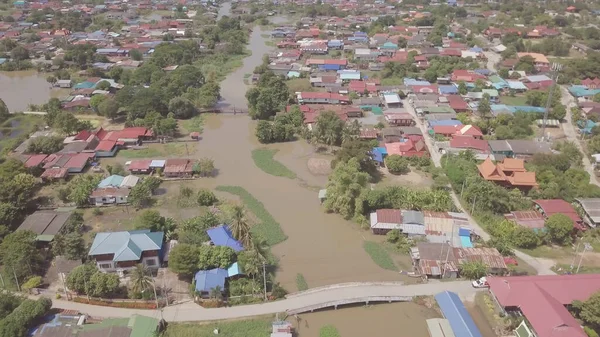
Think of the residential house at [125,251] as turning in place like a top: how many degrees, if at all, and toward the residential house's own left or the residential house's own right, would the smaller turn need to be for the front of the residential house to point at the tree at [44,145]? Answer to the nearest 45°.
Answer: approximately 180°

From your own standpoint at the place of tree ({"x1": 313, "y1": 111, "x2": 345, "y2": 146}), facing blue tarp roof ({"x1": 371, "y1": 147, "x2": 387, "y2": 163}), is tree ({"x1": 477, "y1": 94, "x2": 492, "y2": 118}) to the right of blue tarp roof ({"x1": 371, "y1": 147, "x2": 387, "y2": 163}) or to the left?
left

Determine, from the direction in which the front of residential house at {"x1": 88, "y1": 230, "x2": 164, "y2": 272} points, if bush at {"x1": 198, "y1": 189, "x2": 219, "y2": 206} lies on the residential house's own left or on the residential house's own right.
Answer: on the residential house's own left

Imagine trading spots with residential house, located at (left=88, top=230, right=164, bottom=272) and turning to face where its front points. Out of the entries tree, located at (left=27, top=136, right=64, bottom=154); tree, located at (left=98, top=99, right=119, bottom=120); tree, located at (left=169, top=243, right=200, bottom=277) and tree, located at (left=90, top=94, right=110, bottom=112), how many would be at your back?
3

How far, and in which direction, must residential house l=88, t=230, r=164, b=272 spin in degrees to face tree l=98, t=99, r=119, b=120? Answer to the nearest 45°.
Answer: approximately 180°

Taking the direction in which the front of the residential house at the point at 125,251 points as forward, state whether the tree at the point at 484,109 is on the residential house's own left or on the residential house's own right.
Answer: on the residential house's own left

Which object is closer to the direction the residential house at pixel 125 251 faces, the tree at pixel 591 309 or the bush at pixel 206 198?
the tree

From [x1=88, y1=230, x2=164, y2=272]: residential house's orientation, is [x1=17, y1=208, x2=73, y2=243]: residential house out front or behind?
behind

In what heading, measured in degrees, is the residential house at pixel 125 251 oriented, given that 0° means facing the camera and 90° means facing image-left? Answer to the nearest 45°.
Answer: approximately 0°

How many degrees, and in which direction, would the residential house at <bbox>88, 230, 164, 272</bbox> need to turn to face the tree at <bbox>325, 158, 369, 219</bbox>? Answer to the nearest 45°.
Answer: approximately 90° to its left

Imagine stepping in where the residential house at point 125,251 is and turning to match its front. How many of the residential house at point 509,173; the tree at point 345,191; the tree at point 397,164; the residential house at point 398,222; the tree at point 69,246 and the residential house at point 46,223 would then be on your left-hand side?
4

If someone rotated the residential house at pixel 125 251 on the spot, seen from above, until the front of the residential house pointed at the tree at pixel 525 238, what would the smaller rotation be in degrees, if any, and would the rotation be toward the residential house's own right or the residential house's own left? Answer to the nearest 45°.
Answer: approximately 90° to the residential house's own left

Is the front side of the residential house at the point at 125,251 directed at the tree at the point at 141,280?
yes

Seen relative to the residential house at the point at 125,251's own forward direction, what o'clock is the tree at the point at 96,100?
The tree is roughly at 6 o'clock from the residential house.
